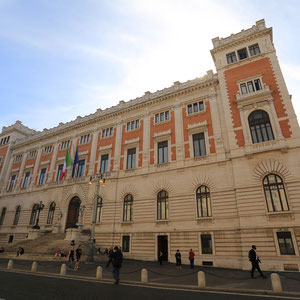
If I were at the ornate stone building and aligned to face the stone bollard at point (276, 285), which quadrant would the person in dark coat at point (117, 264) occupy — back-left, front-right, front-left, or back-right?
front-right

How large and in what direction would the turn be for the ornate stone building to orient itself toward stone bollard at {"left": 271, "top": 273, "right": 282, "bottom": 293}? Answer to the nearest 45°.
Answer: approximately 45° to its left

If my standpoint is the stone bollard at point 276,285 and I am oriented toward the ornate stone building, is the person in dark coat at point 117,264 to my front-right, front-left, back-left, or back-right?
front-left

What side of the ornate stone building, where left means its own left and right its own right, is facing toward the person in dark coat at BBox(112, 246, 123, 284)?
front

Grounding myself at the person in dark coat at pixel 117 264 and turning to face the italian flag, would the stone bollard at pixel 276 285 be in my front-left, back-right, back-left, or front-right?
back-right

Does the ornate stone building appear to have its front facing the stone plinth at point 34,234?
no

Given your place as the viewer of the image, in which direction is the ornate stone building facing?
facing the viewer and to the left of the viewer

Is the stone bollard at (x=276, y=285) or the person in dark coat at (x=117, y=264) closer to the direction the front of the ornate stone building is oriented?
the person in dark coat

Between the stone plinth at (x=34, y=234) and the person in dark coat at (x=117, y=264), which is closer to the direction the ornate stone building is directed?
the person in dark coat
